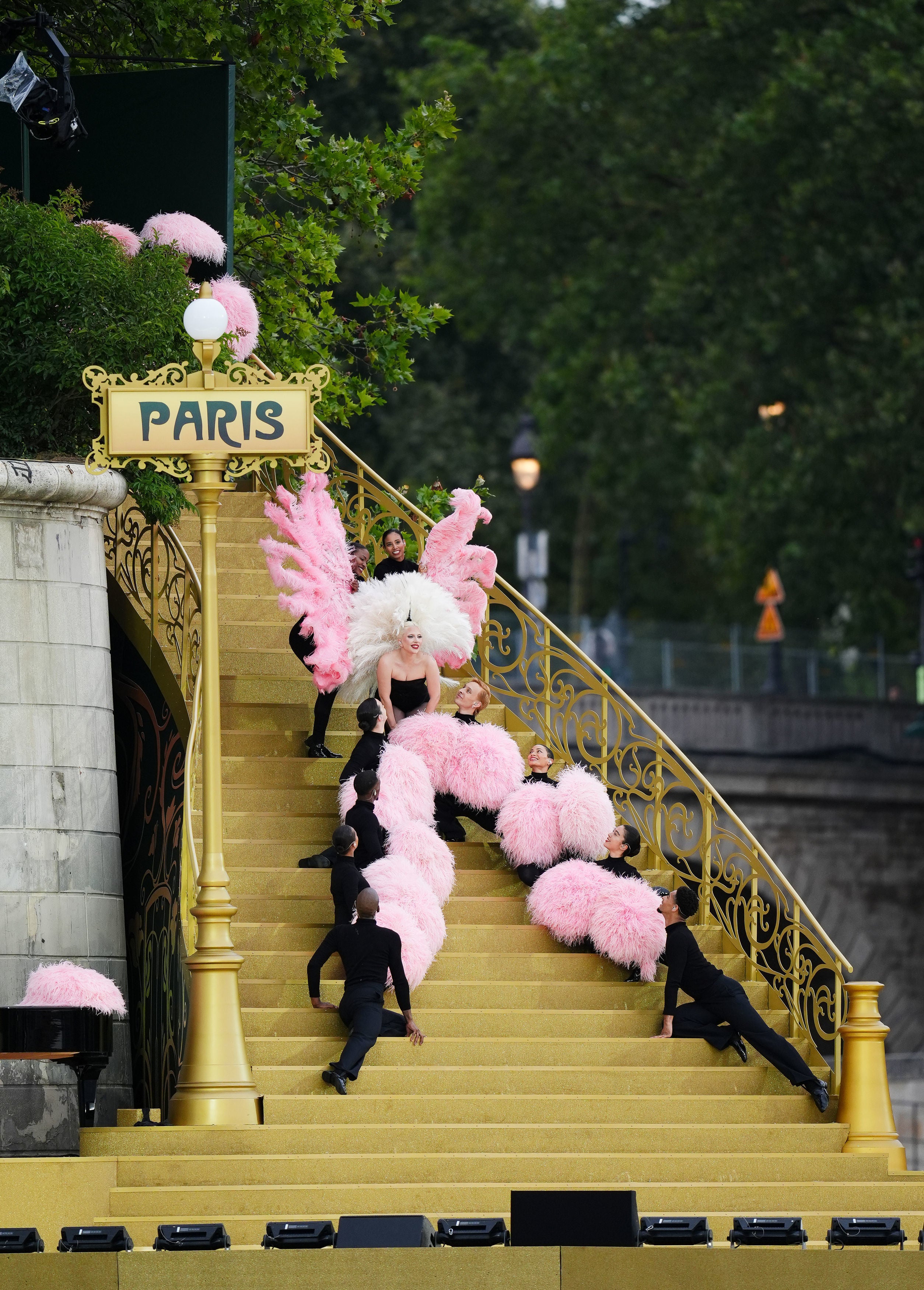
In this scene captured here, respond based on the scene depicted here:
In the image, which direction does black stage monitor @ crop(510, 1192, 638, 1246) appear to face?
away from the camera

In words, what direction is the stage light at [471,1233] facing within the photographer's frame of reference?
facing away from the viewer

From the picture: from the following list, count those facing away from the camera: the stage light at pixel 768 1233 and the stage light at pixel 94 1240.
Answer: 2

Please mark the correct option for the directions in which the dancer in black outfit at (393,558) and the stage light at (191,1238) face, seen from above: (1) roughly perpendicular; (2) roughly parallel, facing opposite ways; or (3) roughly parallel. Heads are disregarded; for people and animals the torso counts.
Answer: roughly parallel, facing opposite ways

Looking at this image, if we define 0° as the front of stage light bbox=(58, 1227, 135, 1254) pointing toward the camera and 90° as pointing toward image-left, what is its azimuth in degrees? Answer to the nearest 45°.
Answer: approximately 180°

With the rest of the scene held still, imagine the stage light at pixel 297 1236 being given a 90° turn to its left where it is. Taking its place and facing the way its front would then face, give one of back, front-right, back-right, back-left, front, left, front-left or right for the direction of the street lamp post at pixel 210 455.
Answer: right

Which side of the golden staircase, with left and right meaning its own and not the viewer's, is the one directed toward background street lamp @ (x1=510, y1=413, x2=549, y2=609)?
back

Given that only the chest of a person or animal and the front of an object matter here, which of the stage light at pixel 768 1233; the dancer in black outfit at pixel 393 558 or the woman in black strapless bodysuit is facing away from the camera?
the stage light

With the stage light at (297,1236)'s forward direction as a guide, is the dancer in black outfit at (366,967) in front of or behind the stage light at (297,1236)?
in front

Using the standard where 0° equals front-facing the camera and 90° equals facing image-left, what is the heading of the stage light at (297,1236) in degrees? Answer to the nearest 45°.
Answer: approximately 180°

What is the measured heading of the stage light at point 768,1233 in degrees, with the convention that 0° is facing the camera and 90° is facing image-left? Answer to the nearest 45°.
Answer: approximately 180°

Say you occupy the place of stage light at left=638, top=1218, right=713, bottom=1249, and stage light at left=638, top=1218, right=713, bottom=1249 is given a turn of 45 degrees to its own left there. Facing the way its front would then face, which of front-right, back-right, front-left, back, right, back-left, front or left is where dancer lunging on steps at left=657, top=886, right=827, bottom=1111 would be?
front-right

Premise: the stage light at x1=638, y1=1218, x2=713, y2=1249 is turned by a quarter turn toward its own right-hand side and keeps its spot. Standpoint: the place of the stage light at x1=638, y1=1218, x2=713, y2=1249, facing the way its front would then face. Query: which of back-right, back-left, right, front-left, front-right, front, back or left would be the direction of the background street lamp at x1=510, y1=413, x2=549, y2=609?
left

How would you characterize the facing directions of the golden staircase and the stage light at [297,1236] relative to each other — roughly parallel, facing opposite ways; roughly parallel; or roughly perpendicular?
roughly parallel, facing opposite ways

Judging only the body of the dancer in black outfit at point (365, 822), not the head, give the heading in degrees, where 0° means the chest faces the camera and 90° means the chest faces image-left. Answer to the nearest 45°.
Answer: approximately 225°

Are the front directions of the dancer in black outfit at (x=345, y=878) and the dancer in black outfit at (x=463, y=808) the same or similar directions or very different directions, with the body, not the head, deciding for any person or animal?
very different directions
